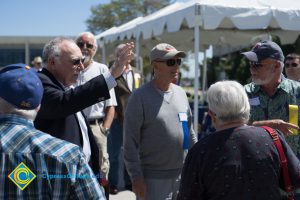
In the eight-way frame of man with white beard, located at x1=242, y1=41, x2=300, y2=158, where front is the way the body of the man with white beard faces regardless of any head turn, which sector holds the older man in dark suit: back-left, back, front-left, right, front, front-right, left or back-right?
front

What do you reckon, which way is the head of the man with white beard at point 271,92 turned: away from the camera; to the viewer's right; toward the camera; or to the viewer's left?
to the viewer's left

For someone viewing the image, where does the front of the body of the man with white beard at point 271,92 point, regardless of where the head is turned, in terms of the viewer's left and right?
facing the viewer and to the left of the viewer

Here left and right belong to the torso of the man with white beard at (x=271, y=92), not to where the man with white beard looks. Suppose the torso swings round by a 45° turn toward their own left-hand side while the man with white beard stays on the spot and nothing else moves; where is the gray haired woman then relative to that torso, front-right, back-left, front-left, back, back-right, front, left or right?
front

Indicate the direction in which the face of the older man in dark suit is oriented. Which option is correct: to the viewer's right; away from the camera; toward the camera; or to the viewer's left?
to the viewer's right

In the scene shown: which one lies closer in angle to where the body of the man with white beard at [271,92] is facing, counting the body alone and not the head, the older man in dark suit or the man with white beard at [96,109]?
the older man in dark suit

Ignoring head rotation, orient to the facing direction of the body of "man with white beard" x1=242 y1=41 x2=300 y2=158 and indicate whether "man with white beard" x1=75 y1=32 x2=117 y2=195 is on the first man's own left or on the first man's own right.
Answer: on the first man's own right

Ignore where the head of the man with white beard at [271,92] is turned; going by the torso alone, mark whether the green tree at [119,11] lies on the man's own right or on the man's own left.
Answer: on the man's own right
